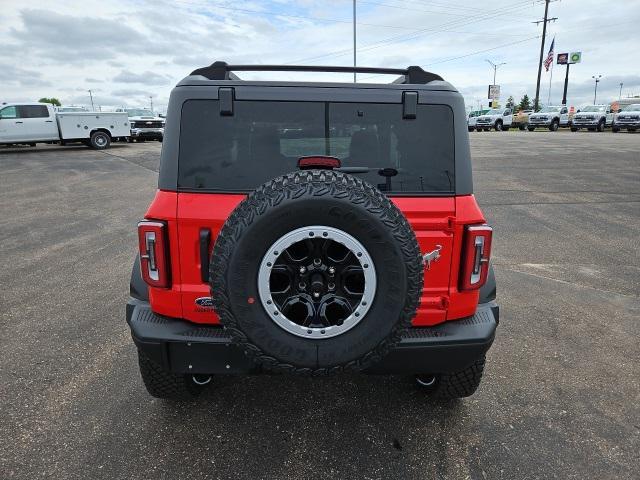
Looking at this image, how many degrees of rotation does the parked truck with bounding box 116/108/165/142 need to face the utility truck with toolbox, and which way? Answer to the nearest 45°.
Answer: approximately 90° to its right

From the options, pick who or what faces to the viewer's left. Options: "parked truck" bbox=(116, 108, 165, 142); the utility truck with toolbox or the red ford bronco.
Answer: the utility truck with toolbox

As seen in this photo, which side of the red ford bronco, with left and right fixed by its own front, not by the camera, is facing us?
back

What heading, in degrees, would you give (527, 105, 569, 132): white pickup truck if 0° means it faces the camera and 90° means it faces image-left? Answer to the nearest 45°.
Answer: approximately 45°

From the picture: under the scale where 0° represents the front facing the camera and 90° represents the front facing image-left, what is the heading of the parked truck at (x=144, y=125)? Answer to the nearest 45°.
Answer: approximately 315°

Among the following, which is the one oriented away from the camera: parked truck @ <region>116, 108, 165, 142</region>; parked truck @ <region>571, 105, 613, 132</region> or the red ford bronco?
the red ford bronco

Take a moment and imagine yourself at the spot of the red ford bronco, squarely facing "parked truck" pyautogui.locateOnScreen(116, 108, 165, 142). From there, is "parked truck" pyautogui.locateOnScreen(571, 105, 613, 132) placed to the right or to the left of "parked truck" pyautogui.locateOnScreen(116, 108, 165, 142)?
right

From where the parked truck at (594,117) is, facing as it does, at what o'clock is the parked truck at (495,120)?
the parked truck at (495,120) is roughly at 2 o'clock from the parked truck at (594,117).

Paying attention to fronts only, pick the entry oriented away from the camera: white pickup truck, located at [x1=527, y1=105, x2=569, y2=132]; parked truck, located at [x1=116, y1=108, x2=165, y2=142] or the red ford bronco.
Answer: the red ford bronco

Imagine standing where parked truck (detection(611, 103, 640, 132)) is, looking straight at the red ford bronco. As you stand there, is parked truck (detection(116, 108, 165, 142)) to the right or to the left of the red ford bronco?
right

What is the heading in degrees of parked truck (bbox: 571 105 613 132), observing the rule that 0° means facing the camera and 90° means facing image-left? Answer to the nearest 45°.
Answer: approximately 45°

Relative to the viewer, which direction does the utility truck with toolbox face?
to the viewer's left

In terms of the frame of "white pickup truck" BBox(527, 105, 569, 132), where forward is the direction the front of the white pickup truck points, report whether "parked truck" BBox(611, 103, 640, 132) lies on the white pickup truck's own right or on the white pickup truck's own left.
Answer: on the white pickup truck's own left
